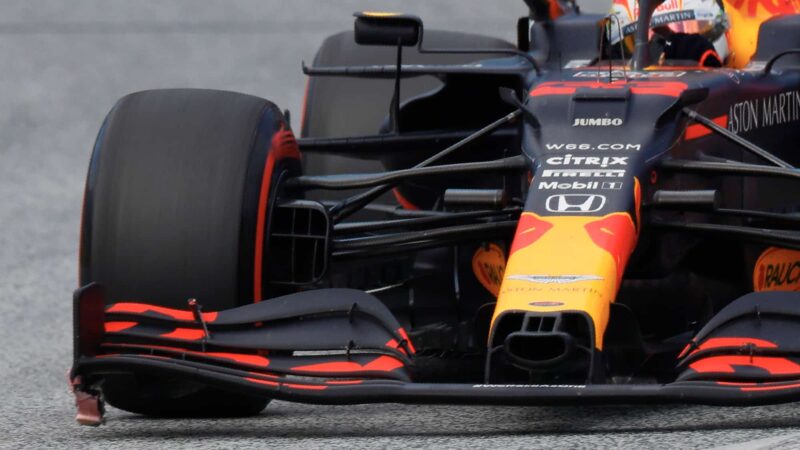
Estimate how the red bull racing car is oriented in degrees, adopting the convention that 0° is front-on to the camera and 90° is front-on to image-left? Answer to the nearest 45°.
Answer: approximately 0°
